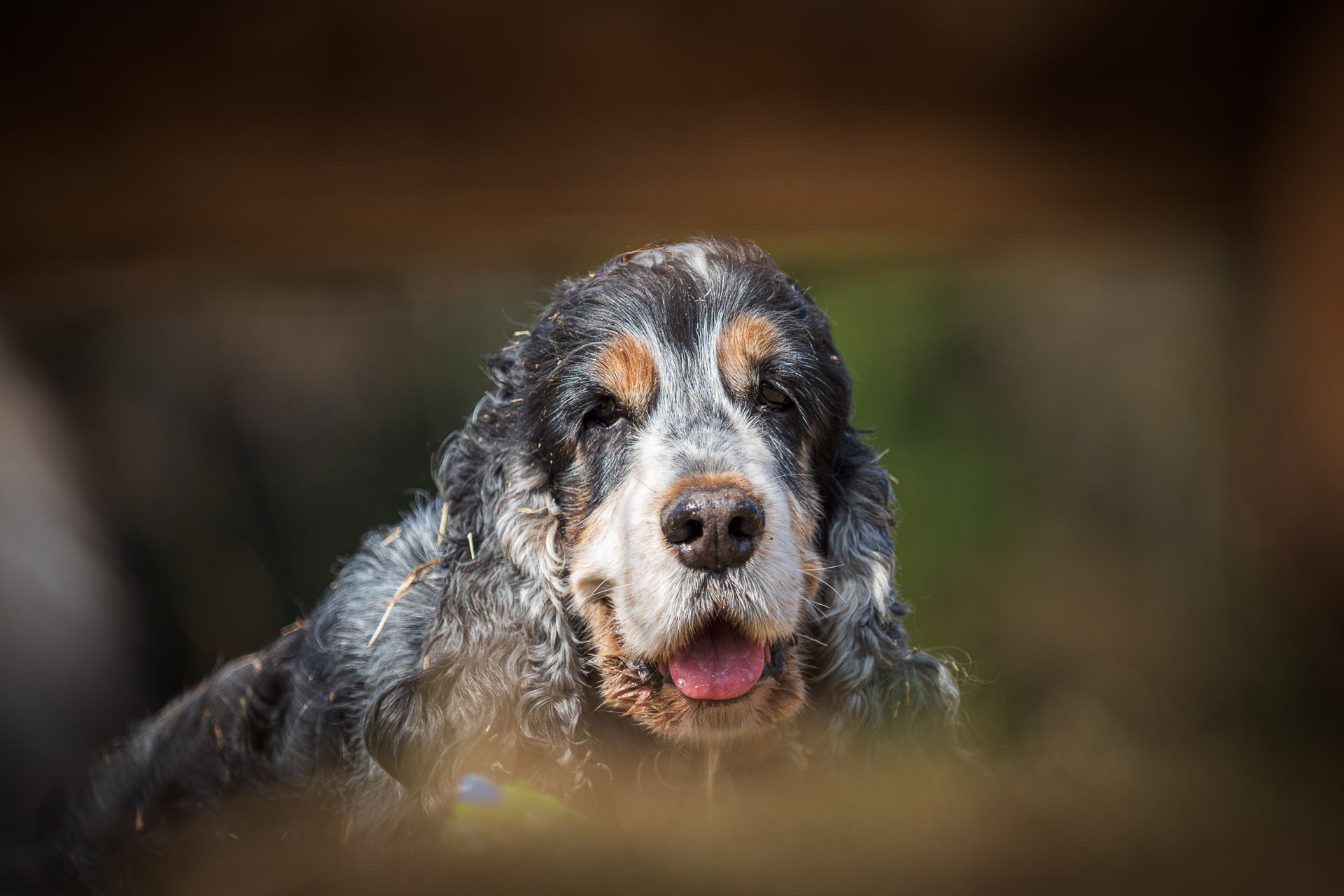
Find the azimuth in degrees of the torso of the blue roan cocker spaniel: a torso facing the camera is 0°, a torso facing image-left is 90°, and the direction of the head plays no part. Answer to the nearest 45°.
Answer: approximately 315°
